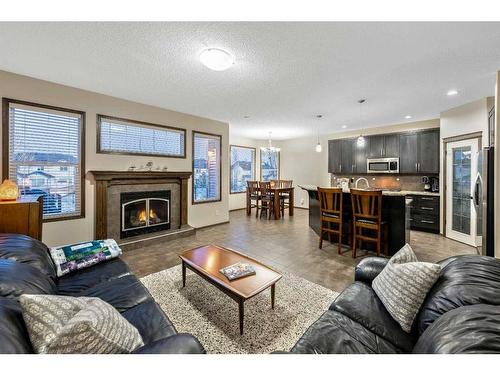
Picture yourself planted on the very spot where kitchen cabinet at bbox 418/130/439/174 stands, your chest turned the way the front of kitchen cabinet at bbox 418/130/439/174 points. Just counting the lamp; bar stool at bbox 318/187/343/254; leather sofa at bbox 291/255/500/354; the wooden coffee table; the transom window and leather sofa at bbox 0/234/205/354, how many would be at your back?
0

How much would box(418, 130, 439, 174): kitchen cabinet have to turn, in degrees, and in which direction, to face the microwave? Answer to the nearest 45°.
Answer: approximately 45° to its right

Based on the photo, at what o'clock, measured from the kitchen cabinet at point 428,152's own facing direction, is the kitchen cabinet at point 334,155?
the kitchen cabinet at point 334,155 is roughly at 2 o'clock from the kitchen cabinet at point 428,152.

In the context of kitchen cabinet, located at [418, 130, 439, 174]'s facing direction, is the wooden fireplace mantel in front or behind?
in front

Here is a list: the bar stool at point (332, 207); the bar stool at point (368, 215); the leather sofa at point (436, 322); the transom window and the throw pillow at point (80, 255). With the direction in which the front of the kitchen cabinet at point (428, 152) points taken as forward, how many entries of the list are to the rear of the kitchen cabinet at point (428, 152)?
0

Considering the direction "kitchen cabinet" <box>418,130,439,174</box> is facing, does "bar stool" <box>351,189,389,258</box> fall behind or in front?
in front

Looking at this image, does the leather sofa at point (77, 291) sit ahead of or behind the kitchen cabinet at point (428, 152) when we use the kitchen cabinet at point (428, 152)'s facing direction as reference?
ahead

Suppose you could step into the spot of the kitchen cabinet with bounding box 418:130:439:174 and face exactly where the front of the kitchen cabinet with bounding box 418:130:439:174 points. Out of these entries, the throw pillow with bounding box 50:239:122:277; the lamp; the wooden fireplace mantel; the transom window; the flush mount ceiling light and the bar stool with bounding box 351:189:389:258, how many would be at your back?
0

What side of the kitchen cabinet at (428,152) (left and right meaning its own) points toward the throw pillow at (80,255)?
front

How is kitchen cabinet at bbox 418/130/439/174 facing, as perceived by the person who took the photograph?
facing the viewer and to the left of the viewer

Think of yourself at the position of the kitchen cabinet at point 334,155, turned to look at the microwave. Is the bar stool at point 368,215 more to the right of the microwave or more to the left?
right

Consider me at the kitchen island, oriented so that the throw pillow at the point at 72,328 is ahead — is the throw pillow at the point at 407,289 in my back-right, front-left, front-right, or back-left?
front-left
